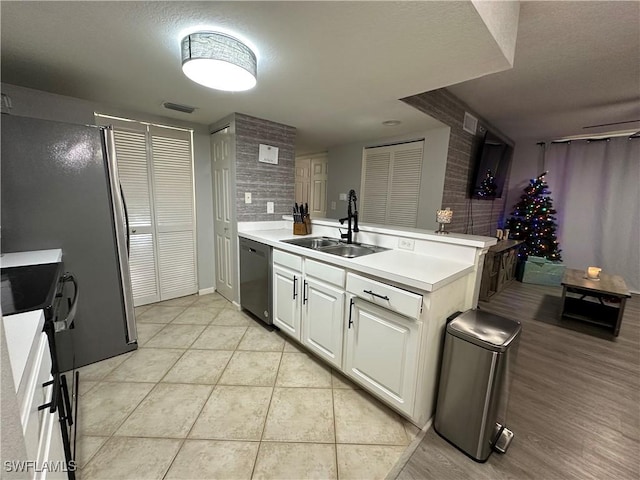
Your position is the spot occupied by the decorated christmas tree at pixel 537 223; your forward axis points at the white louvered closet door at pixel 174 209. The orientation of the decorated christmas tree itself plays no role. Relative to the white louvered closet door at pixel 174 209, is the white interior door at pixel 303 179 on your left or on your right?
right

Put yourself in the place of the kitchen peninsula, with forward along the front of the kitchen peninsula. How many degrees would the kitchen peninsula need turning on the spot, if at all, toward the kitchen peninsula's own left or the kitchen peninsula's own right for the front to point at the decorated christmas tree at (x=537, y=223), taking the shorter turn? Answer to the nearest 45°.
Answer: approximately 180°

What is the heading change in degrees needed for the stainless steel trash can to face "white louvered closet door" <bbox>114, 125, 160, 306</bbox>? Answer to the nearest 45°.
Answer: approximately 135° to its right

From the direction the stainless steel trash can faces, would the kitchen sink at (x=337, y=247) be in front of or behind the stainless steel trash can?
behind

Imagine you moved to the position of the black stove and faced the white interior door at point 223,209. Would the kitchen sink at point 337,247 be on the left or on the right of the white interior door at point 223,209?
right

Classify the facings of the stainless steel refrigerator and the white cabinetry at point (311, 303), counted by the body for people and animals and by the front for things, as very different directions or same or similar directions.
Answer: very different directions

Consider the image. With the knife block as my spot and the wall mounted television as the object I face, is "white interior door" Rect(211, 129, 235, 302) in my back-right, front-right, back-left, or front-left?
back-left

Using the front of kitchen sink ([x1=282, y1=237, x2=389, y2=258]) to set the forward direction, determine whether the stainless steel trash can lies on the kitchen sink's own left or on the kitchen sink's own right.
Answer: on the kitchen sink's own left

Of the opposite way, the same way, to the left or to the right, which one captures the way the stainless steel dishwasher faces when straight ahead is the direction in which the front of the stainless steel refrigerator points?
the opposite way

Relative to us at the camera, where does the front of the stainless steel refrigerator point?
facing to the right of the viewer

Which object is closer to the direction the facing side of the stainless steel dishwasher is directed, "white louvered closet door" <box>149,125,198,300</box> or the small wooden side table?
the white louvered closet door

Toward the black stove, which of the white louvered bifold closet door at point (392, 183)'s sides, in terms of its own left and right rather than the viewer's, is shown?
front

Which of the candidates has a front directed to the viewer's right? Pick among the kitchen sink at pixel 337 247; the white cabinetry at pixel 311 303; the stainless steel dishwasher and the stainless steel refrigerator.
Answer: the stainless steel refrigerator

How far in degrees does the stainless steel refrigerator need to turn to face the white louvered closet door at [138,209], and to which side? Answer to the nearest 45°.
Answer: approximately 45° to its left

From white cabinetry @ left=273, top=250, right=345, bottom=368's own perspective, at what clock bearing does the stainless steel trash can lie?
The stainless steel trash can is roughly at 9 o'clock from the white cabinetry.

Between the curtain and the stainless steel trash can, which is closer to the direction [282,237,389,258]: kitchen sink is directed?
the stainless steel trash can

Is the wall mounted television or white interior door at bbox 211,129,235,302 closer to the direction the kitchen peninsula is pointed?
the white interior door
